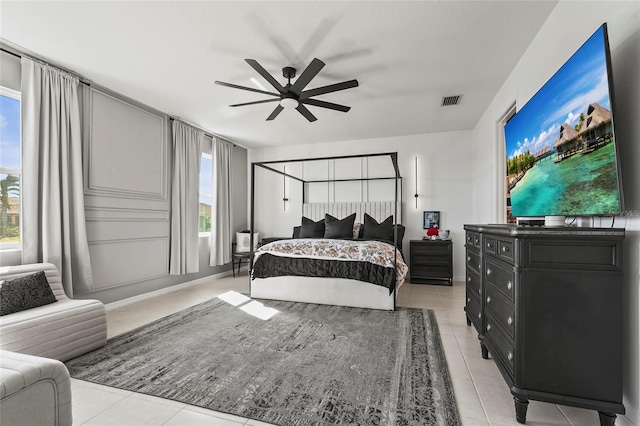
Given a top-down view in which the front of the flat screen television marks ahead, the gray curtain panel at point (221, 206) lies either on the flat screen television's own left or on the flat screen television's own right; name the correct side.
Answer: on the flat screen television's own right

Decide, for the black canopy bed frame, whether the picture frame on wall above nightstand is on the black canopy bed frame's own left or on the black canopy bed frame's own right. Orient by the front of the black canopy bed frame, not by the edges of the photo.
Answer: on the black canopy bed frame's own left

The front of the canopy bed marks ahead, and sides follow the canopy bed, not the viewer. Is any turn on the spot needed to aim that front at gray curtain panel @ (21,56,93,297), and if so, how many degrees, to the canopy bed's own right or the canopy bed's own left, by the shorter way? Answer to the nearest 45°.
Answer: approximately 90° to the canopy bed's own right

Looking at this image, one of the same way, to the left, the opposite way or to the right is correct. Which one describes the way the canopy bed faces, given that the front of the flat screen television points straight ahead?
to the left

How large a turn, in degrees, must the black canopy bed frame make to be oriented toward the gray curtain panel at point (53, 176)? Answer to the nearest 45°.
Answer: approximately 90° to its right

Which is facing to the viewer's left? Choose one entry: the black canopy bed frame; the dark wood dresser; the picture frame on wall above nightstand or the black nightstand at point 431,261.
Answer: the dark wood dresser

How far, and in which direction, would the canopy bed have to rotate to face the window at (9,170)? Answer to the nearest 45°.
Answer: approximately 90° to its right

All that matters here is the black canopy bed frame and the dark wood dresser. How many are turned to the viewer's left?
1

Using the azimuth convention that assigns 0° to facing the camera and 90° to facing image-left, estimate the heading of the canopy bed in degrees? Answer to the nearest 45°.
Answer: approximately 0°

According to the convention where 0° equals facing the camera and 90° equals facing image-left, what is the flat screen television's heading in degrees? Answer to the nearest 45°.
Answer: approximately 45°
